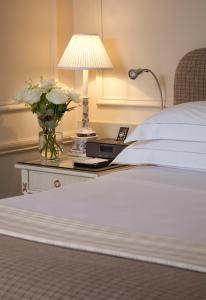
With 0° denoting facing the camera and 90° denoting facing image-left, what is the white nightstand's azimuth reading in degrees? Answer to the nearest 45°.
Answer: approximately 45°

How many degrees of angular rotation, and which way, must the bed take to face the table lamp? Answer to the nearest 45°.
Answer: approximately 135° to its right

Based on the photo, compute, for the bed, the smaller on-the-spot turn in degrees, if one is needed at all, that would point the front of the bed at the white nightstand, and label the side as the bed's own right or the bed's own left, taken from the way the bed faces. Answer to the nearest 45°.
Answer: approximately 135° to the bed's own right

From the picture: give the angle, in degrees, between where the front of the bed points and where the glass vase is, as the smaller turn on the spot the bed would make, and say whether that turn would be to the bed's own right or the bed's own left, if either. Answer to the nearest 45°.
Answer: approximately 135° to the bed's own right

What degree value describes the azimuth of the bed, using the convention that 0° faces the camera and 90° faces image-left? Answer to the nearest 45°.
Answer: approximately 45°

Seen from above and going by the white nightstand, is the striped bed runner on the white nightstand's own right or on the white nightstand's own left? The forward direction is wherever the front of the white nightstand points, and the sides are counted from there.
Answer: on the white nightstand's own left

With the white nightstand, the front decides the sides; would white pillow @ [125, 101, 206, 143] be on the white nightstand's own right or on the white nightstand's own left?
on the white nightstand's own left
